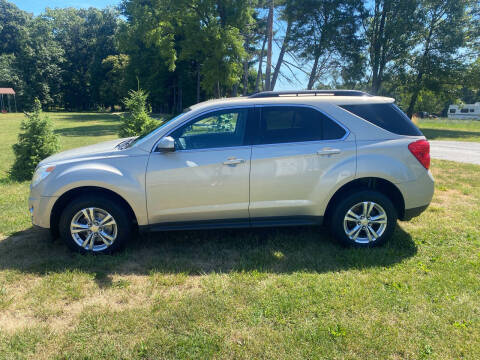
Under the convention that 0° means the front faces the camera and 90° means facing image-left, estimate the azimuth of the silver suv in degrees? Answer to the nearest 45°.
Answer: approximately 90°

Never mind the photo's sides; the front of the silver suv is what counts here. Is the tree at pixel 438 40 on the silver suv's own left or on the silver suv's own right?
on the silver suv's own right

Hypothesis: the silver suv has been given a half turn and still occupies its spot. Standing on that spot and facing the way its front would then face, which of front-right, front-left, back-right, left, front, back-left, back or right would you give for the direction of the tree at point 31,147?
back-left

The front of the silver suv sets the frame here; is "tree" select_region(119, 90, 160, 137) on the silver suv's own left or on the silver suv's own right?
on the silver suv's own right

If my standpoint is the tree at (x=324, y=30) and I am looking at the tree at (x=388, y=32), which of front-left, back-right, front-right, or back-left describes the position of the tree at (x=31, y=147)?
back-right

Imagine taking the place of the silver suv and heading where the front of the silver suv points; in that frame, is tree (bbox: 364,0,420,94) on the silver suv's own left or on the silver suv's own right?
on the silver suv's own right

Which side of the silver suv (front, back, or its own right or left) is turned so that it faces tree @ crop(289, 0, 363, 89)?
right
